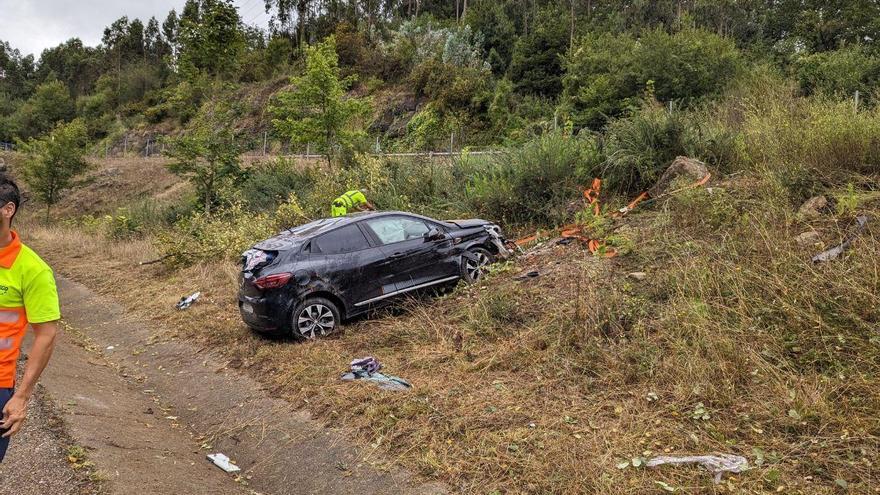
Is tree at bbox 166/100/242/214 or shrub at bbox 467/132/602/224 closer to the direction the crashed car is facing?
the shrub

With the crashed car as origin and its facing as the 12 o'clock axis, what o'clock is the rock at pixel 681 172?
The rock is roughly at 1 o'clock from the crashed car.

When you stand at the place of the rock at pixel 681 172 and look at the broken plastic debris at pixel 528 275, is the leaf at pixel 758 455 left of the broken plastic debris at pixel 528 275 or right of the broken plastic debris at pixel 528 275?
left

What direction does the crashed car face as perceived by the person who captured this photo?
facing away from the viewer and to the right of the viewer

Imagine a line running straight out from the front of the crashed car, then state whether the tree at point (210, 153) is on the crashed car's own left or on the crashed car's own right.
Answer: on the crashed car's own left

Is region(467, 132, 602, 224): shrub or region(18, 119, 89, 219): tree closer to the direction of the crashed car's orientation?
the shrub

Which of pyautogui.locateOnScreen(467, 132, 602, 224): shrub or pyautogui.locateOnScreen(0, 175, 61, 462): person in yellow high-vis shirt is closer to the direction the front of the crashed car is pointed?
the shrub

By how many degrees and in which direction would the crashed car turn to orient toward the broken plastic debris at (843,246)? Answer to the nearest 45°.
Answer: approximately 90° to its right

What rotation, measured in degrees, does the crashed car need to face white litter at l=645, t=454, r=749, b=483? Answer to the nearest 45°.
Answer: approximately 90° to its right

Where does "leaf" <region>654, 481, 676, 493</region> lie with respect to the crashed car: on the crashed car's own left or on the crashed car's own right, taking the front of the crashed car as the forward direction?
on the crashed car's own right
